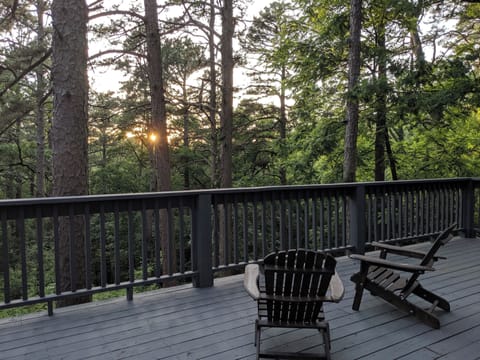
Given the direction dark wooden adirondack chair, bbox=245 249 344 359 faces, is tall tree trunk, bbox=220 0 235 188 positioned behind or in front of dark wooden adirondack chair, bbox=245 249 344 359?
in front

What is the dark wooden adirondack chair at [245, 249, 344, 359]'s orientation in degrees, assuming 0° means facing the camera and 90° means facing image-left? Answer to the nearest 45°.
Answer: approximately 180°

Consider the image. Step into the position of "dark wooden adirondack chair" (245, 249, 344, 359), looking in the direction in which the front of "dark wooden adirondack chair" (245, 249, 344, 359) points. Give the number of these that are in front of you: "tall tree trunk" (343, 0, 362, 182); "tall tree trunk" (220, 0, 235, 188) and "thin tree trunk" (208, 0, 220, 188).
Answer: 3

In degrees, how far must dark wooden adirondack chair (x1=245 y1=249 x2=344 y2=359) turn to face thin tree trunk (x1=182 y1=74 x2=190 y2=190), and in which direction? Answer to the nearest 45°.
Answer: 0° — it already faces it

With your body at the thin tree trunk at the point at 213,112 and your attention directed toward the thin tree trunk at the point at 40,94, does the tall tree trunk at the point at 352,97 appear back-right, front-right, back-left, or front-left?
back-left

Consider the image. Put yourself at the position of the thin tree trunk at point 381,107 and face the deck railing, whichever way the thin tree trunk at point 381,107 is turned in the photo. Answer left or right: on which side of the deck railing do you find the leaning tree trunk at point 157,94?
right

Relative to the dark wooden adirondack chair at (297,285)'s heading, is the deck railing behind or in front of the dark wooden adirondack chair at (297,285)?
in front

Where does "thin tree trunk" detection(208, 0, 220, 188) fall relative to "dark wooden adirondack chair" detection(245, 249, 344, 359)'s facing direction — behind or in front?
in front
